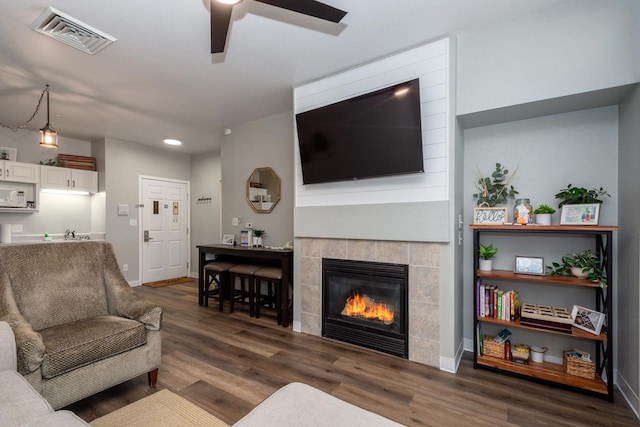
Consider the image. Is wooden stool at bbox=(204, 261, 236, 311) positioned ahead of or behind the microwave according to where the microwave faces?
ahead

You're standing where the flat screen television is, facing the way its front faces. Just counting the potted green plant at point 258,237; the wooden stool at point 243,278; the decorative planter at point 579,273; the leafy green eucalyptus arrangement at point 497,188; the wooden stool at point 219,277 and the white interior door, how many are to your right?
4

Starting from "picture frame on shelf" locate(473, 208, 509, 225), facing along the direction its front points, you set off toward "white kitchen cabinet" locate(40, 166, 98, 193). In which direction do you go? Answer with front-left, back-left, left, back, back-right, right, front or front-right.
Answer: right

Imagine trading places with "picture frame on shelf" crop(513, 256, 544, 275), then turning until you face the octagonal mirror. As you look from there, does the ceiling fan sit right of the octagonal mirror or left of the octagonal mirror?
left

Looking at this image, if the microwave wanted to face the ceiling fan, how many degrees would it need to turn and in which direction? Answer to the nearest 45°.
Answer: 0° — it already faces it

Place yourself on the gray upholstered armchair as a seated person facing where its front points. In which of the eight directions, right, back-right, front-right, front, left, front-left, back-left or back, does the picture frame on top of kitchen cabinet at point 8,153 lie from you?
back-left

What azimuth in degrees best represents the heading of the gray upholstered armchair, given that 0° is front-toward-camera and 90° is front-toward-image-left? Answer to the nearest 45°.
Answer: approximately 315°

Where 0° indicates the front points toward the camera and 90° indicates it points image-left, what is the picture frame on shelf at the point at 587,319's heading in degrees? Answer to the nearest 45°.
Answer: approximately 45°

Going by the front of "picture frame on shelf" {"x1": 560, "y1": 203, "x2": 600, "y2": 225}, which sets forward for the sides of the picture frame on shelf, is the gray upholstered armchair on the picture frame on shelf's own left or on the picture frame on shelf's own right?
on the picture frame on shelf's own right

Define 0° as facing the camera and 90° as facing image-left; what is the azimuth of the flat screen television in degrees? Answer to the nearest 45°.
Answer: approximately 45°
